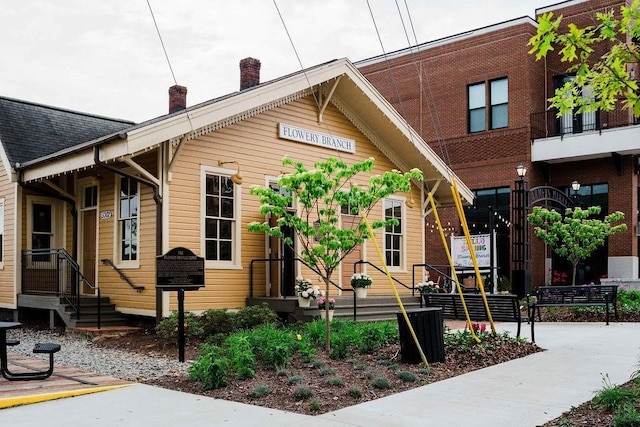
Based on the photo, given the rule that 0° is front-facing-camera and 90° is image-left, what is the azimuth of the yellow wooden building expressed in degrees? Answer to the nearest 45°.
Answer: approximately 315°

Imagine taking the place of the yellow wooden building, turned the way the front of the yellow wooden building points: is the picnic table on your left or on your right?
on your right

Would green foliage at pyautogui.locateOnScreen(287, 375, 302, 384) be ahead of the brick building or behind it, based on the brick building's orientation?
ahead

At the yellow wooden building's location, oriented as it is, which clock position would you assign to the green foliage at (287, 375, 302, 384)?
The green foliage is roughly at 1 o'clock from the yellow wooden building.

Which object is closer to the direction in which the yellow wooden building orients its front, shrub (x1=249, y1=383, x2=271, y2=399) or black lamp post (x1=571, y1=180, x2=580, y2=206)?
the shrub

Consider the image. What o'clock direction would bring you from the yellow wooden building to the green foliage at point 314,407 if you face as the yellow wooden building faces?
The green foliage is roughly at 1 o'clock from the yellow wooden building.

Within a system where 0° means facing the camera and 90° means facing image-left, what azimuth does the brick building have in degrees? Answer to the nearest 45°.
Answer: approximately 45°

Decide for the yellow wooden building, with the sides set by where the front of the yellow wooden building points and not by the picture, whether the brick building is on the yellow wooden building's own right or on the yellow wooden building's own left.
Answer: on the yellow wooden building's own left

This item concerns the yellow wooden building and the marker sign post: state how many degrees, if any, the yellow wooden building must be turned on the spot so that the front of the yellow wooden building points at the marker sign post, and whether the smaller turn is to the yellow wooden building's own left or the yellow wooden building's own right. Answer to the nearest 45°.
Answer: approximately 45° to the yellow wooden building's own right
